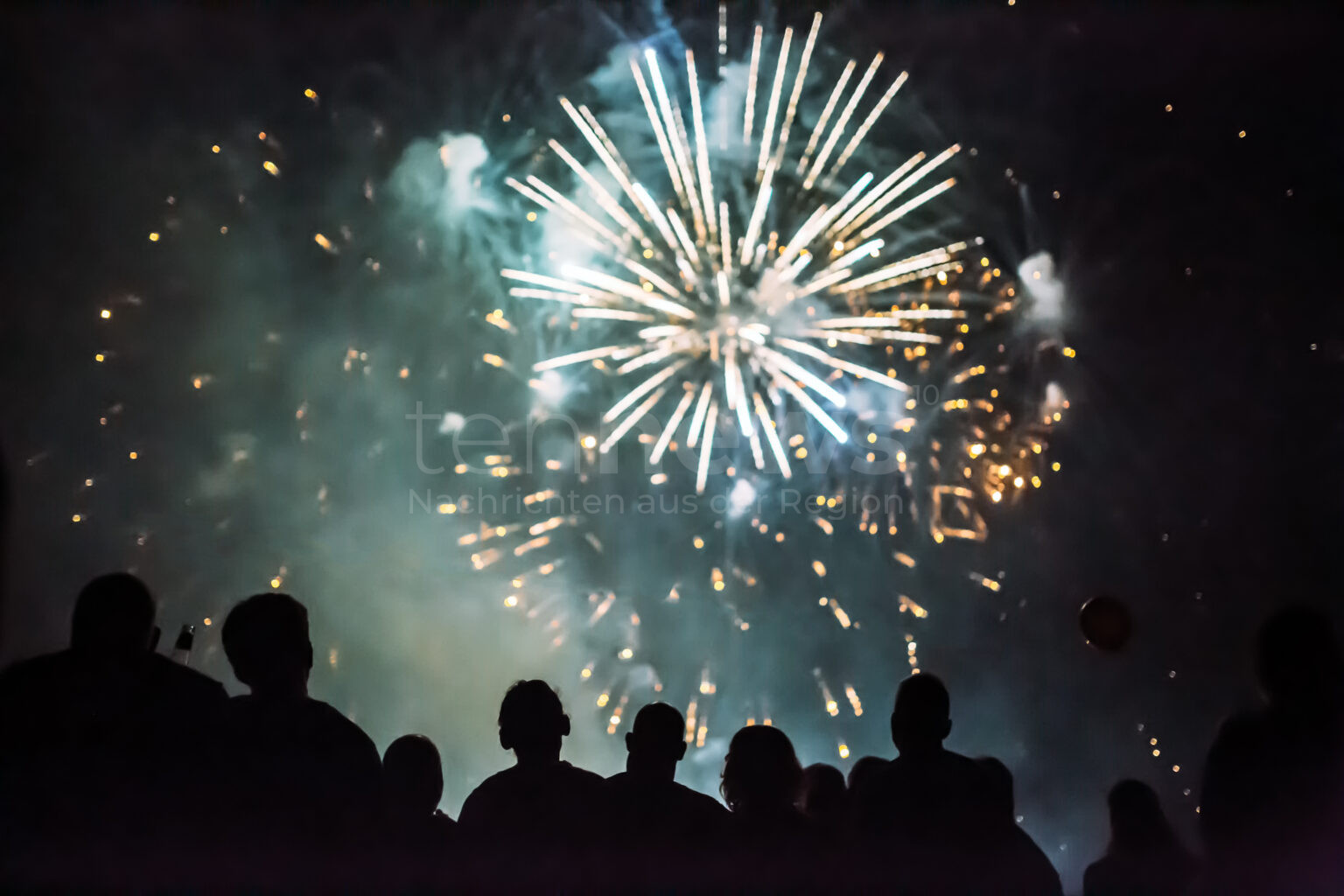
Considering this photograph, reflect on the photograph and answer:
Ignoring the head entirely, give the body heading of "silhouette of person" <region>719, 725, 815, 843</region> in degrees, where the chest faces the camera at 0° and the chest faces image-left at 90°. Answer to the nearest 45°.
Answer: approximately 180°

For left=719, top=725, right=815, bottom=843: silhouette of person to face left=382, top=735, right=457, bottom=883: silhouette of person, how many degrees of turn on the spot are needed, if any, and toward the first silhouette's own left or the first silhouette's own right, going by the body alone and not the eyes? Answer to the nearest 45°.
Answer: approximately 90° to the first silhouette's own left

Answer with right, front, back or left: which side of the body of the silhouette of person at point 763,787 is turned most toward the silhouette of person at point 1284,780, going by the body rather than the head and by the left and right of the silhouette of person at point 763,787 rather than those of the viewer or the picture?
right

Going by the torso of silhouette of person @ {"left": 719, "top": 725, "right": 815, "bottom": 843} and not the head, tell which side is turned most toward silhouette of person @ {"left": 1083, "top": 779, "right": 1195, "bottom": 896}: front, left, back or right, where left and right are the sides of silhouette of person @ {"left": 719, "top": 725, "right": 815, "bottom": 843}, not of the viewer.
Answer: right
